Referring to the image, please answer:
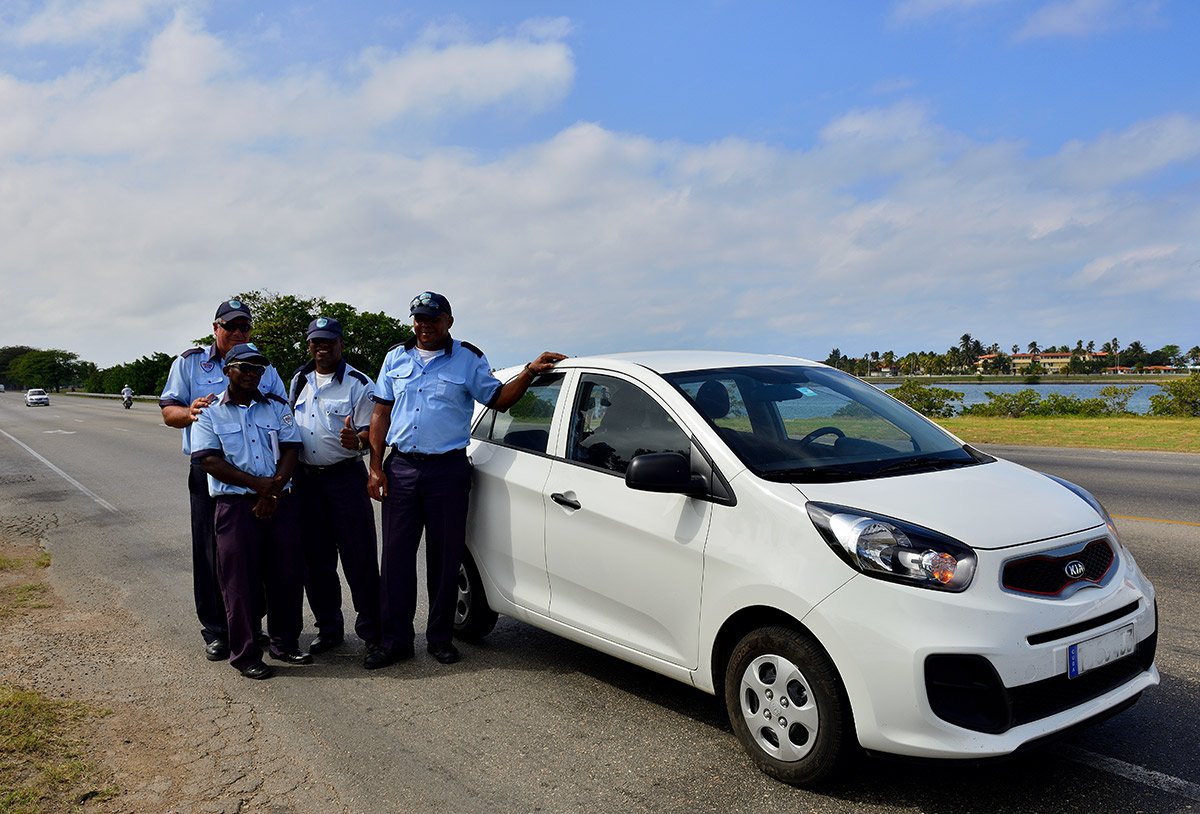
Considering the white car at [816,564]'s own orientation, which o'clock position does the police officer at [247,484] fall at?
The police officer is roughly at 5 o'clock from the white car.

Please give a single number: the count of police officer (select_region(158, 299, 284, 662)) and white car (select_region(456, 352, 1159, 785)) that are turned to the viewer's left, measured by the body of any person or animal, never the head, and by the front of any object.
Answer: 0

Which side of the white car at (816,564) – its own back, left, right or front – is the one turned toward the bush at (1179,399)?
left

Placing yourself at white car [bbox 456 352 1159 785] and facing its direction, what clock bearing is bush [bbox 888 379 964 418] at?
The bush is roughly at 8 o'clock from the white car.

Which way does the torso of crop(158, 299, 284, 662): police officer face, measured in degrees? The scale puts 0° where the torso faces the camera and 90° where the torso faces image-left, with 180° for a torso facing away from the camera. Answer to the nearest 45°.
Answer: approximately 0°

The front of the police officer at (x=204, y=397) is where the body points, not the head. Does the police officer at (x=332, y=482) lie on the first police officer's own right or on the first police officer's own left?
on the first police officer's own left

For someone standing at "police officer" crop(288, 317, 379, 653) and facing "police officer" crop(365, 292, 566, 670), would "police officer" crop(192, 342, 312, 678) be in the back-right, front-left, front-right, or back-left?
back-right

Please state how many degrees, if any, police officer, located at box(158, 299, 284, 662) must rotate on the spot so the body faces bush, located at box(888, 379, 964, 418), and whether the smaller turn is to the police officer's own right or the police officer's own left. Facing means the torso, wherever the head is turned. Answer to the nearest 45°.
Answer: approximately 135° to the police officer's own left

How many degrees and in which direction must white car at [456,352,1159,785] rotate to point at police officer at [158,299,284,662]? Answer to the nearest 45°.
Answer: approximately 135° to its right

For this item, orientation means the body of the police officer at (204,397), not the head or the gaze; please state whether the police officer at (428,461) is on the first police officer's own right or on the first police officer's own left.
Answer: on the first police officer's own left

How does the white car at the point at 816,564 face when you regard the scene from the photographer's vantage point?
facing the viewer and to the right of the viewer
